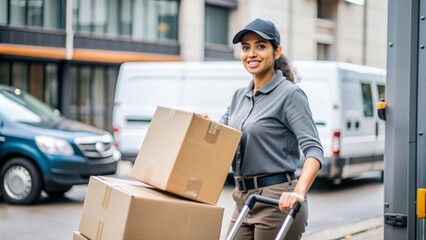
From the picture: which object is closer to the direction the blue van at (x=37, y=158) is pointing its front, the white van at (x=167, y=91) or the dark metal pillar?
the dark metal pillar

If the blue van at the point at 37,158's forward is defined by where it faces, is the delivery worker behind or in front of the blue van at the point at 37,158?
in front

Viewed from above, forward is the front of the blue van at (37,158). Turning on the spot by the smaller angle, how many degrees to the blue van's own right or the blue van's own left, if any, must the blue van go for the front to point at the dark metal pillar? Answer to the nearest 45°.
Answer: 0° — it already faces it

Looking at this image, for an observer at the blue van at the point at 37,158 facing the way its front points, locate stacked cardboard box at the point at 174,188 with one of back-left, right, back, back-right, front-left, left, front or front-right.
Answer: front-right

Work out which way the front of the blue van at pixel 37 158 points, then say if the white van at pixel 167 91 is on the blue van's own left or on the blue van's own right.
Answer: on the blue van's own left

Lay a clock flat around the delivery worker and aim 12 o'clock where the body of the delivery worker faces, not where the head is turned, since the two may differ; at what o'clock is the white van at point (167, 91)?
The white van is roughly at 4 o'clock from the delivery worker.
